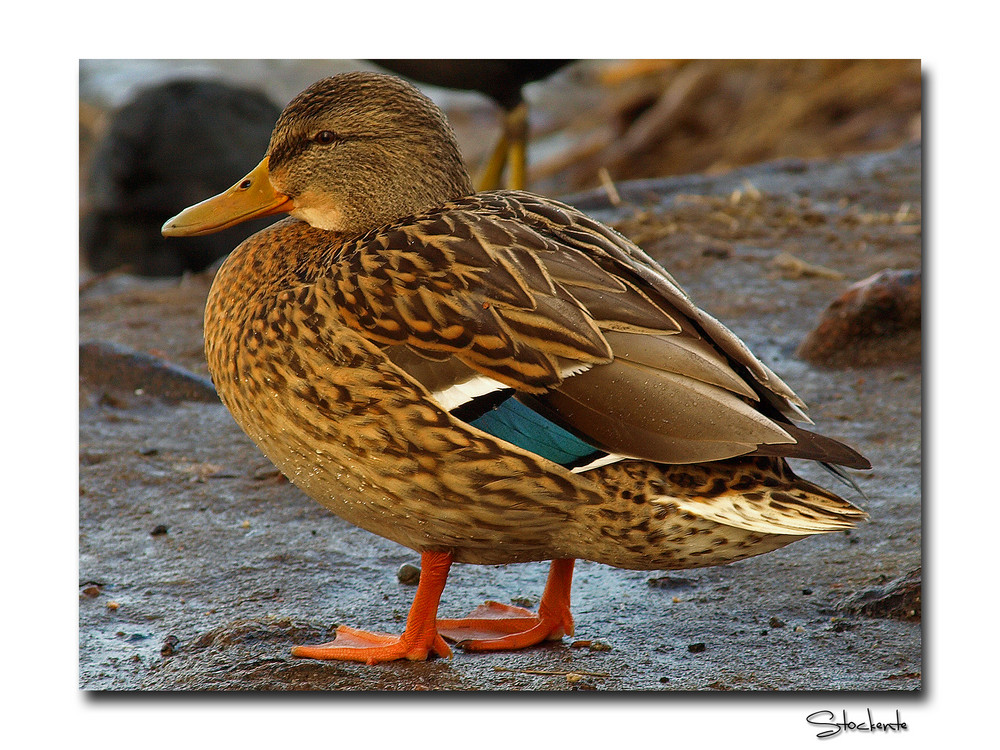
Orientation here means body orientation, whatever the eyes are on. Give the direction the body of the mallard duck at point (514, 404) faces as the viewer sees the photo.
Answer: to the viewer's left

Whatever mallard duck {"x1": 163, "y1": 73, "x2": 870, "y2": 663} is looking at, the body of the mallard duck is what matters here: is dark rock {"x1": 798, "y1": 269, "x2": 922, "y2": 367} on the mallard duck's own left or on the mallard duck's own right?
on the mallard duck's own right
